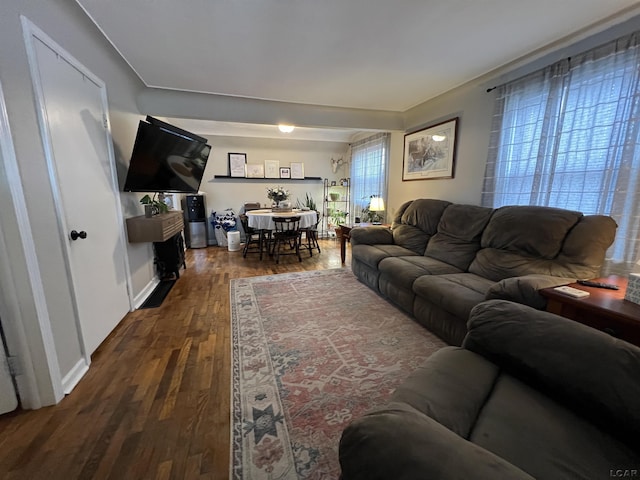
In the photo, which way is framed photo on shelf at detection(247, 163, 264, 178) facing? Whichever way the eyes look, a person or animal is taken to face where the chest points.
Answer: toward the camera

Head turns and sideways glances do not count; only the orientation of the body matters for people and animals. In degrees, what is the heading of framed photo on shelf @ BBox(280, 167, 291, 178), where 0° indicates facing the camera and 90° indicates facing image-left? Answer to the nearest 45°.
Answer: approximately 0°

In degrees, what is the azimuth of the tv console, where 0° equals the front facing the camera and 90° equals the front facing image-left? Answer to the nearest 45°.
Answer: approximately 270°

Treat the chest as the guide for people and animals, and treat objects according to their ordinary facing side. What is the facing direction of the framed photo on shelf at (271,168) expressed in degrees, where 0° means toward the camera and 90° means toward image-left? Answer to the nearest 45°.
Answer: approximately 0°

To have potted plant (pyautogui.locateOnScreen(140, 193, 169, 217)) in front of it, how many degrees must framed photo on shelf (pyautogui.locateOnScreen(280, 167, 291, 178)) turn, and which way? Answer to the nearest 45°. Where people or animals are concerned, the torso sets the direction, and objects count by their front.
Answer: approximately 45° to its right

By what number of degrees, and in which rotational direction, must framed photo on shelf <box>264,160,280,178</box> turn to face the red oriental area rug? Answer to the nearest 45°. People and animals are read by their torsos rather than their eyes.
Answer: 0° — it already faces it

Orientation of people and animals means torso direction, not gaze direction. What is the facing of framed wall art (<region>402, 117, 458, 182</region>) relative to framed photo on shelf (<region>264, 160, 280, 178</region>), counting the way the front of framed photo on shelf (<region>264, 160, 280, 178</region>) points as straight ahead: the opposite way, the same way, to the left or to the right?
to the right

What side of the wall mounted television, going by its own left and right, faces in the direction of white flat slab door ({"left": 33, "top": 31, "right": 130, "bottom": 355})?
right

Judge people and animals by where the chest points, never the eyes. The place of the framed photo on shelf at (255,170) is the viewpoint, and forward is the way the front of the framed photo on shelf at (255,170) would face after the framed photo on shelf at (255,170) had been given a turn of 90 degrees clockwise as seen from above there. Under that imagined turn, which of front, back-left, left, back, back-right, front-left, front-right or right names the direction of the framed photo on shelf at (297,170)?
back

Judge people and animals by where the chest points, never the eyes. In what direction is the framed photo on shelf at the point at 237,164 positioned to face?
toward the camera

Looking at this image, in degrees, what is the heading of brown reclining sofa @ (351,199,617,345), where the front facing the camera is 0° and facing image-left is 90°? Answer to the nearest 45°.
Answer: approximately 45°

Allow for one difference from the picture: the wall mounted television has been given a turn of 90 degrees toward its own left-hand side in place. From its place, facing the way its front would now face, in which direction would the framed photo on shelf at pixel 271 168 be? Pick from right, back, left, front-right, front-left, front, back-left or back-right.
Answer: front

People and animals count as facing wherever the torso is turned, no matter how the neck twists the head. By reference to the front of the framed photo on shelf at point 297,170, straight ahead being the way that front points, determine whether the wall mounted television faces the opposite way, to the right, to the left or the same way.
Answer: to the left

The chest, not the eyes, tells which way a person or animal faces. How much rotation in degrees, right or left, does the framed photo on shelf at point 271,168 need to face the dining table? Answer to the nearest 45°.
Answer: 0° — it already faces it

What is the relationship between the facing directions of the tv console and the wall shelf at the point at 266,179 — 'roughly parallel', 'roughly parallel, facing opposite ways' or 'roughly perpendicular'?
roughly perpendicular

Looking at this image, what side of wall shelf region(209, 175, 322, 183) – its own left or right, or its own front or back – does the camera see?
front
